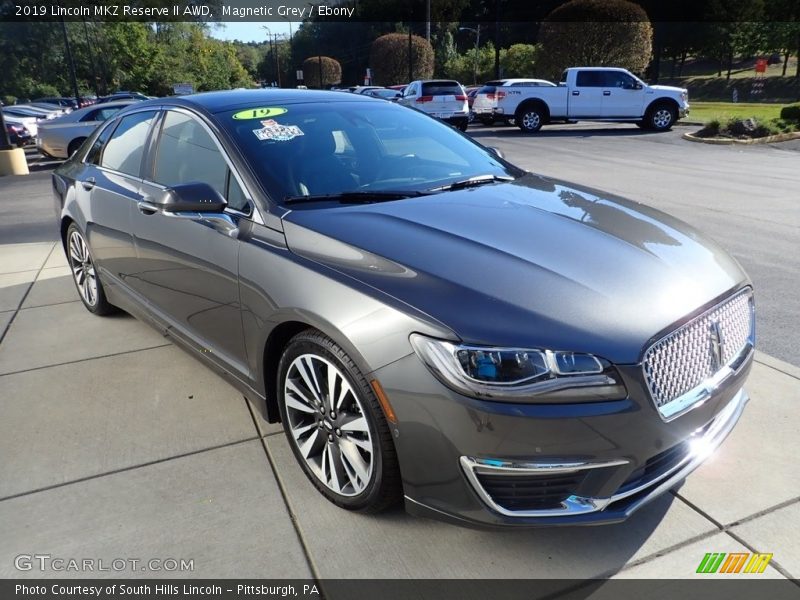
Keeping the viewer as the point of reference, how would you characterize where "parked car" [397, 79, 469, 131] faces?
facing away from the viewer and to the left of the viewer

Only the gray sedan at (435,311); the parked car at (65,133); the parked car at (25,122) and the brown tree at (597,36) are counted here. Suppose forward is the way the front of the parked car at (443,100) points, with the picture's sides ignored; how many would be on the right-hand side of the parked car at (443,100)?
1

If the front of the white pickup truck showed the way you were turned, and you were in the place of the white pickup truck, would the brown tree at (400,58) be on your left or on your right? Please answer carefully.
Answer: on your left

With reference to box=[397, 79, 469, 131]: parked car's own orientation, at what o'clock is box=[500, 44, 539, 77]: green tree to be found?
The green tree is roughly at 2 o'clock from the parked car.

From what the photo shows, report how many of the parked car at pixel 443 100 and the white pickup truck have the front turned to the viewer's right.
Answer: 1

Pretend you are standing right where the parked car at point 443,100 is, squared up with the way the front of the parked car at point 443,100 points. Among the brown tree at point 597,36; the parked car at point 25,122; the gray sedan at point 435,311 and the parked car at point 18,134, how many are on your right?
1

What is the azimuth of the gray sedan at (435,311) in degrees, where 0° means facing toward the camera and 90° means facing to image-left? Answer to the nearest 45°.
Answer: approximately 315°

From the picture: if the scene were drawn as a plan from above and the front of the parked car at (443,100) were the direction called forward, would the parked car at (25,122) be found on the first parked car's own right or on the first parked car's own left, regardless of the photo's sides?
on the first parked car's own left

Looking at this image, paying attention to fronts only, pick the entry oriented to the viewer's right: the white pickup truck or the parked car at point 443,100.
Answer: the white pickup truck

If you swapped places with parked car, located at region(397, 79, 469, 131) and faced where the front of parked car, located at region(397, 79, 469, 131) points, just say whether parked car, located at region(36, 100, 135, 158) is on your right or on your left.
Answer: on your left

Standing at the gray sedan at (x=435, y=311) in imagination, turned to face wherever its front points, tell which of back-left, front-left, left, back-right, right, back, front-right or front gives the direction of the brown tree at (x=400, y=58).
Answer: back-left

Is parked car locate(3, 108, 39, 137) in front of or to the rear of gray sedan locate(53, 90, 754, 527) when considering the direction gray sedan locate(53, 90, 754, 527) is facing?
to the rear

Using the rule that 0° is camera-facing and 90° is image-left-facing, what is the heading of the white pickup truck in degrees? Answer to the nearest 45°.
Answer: approximately 270°

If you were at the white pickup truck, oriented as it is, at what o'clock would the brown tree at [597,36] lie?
The brown tree is roughly at 9 o'clock from the white pickup truck.

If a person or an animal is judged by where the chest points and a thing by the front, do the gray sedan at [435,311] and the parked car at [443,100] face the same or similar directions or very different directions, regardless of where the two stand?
very different directions

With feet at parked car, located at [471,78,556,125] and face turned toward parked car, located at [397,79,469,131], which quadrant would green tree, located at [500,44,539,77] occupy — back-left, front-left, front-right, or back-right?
back-right
